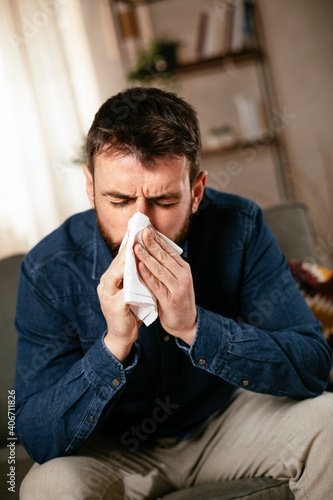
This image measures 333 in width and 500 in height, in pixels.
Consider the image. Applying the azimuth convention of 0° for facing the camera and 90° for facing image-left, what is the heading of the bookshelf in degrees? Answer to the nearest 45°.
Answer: approximately 0°

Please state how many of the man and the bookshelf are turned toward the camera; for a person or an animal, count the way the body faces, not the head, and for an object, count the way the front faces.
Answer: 2

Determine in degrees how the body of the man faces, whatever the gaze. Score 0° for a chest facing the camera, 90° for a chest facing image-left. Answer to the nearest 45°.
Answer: approximately 0°

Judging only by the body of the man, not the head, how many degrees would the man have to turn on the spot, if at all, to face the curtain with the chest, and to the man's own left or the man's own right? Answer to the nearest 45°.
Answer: approximately 180°

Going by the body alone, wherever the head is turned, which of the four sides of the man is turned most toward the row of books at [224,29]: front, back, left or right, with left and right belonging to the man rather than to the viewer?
back
